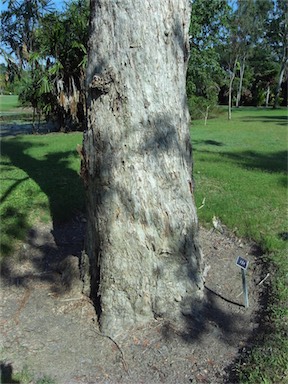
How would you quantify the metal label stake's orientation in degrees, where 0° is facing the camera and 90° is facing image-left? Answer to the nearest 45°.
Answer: approximately 0°
